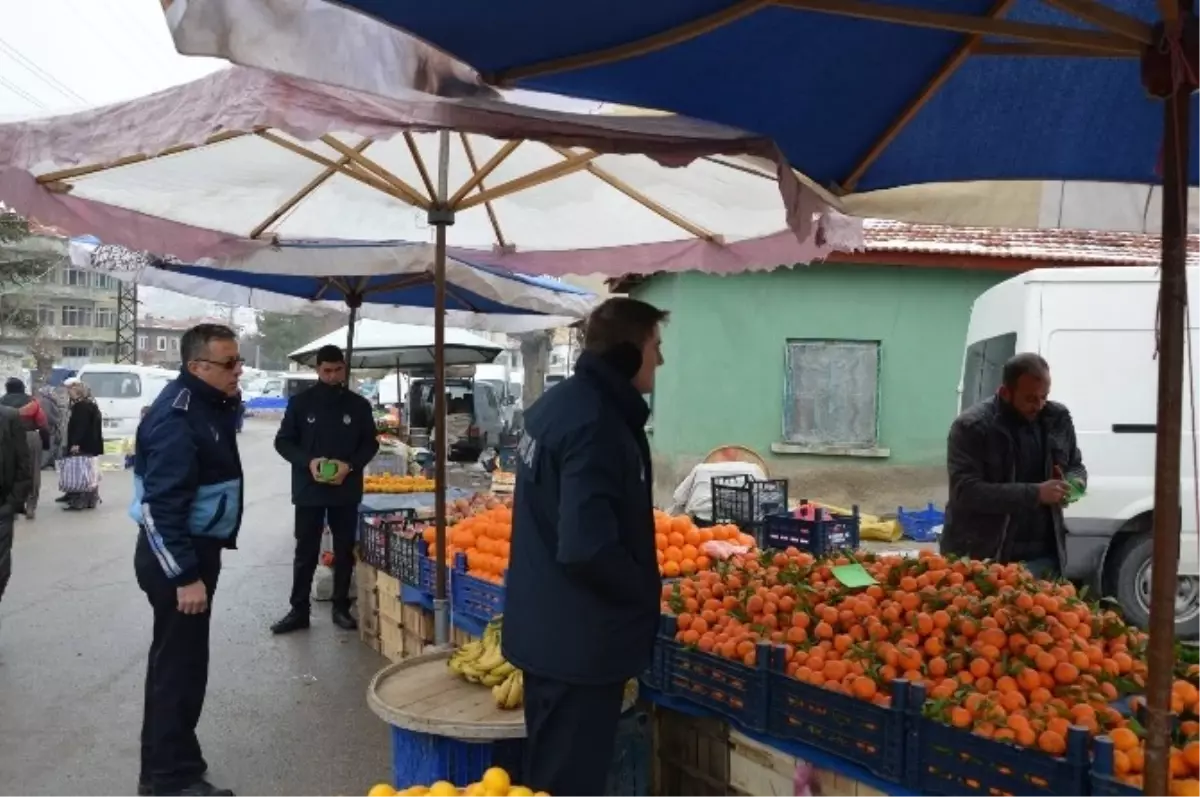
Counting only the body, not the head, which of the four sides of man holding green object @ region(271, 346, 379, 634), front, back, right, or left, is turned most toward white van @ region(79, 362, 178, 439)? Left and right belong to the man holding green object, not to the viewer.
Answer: back

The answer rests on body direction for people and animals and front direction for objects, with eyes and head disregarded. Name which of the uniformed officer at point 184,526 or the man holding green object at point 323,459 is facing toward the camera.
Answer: the man holding green object

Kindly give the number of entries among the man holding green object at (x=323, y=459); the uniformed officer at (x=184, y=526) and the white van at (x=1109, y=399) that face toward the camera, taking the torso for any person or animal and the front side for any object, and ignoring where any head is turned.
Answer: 1

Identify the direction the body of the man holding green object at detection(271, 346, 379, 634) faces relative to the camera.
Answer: toward the camera

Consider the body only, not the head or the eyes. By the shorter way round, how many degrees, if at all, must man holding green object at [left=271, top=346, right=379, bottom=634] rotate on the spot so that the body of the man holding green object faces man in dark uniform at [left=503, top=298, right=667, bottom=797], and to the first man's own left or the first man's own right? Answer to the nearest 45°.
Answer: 0° — they already face them

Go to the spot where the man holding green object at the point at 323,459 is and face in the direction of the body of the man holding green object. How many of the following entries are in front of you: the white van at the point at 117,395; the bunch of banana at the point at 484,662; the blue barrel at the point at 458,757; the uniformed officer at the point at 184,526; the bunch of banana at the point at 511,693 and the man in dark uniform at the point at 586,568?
5

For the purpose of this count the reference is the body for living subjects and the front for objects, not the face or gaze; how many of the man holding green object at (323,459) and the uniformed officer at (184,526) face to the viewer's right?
1

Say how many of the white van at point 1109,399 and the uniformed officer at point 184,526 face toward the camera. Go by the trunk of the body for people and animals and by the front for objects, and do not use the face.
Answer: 0

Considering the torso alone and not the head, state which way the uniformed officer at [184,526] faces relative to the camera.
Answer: to the viewer's right
